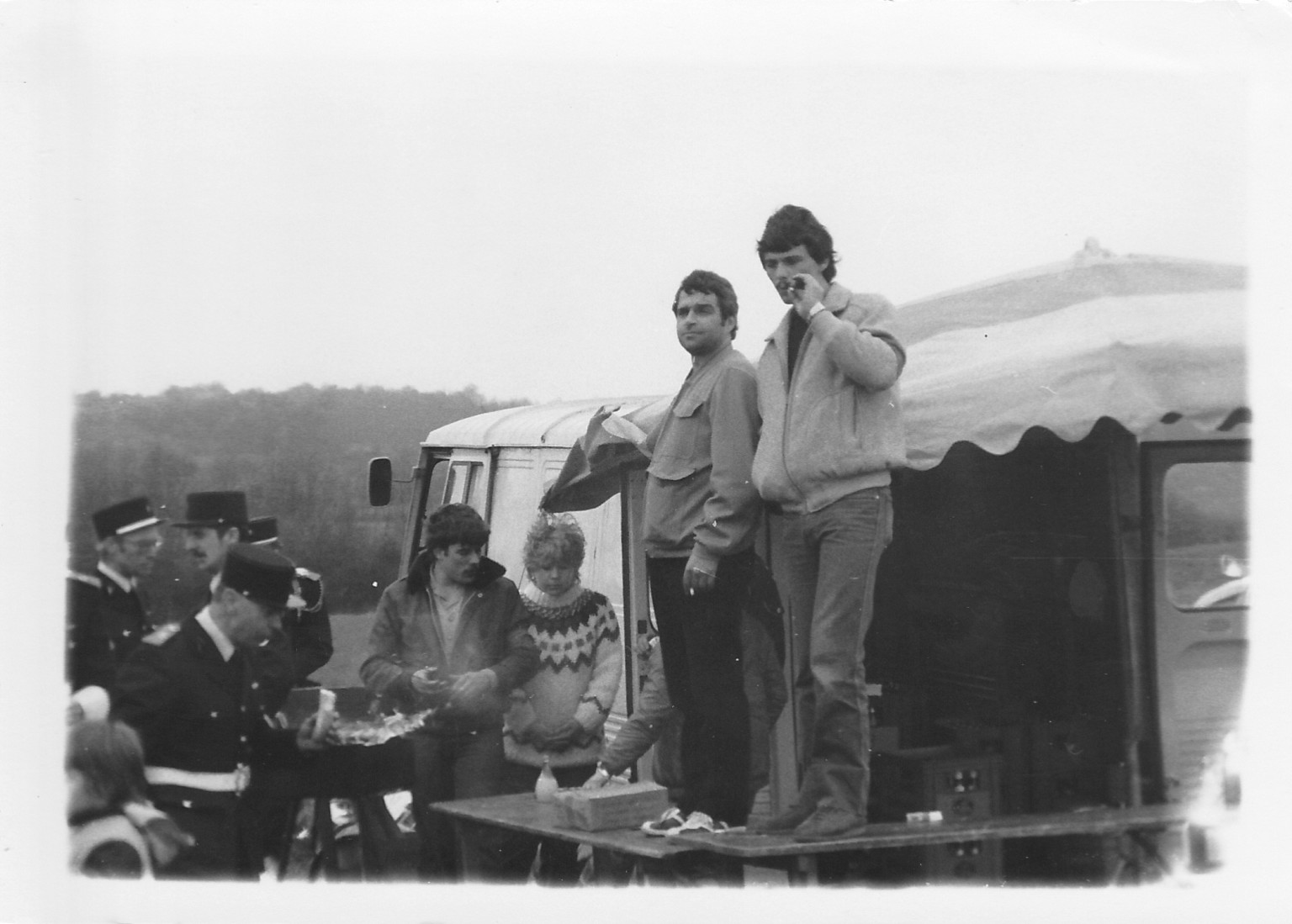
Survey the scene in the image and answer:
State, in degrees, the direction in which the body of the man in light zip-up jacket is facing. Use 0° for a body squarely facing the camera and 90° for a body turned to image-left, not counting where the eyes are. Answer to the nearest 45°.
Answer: approximately 45°

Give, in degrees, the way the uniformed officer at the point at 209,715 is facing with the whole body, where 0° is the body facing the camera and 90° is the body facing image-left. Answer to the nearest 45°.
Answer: approximately 315°

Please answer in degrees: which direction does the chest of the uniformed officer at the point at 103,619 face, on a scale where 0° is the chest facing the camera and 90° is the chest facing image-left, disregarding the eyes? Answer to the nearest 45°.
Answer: approximately 315°
